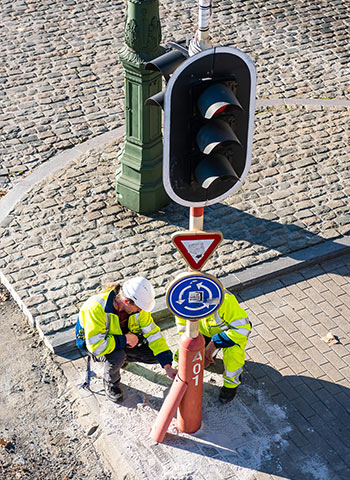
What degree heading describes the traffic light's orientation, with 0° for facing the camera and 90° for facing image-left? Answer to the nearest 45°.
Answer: approximately 315°

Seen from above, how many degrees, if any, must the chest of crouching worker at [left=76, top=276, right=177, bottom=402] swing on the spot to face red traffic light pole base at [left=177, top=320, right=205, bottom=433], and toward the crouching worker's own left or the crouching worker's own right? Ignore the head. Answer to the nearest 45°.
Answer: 0° — they already face it

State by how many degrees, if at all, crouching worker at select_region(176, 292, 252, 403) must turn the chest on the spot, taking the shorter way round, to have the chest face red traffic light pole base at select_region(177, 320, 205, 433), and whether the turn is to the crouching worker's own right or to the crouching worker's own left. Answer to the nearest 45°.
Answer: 0° — they already face it

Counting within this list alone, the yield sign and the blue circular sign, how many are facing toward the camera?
2

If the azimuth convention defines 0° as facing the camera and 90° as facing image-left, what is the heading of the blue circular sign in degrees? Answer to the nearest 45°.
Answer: approximately 0°
